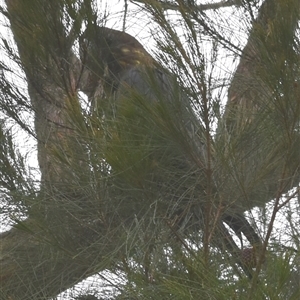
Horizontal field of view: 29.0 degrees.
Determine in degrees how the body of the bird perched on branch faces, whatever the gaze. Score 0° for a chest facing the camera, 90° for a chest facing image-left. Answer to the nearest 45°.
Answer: approximately 90°
